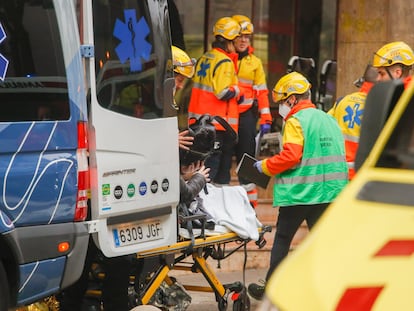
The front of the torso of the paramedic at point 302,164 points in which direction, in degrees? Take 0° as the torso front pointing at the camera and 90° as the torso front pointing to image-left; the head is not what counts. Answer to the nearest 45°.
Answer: approximately 135°

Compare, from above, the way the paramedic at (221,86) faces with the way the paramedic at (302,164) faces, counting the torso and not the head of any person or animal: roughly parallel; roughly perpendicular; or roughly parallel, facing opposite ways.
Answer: roughly perpendicular

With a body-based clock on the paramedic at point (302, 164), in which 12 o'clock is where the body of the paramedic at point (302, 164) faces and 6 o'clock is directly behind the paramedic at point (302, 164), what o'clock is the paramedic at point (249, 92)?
the paramedic at point (249, 92) is roughly at 1 o'clock from the paramedic at point (302, 164).

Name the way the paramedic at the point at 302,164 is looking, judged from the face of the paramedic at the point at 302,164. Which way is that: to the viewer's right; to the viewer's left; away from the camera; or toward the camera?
to the viewer's left
